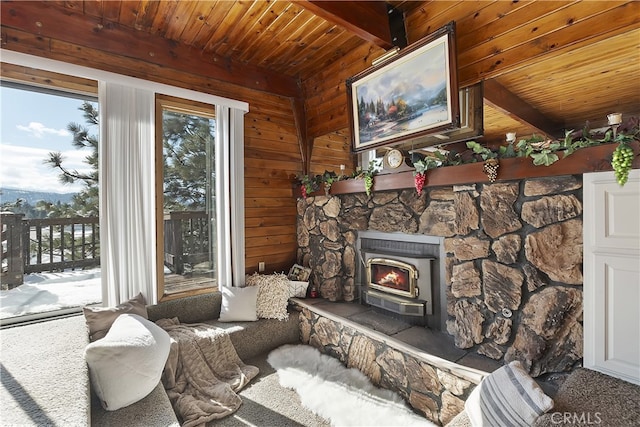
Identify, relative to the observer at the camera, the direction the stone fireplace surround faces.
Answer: facing the viewer and to the left of the viewer

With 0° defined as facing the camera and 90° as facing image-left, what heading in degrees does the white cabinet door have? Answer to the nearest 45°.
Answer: approximately 45°

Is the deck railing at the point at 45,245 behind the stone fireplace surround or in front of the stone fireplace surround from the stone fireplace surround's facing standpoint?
in front

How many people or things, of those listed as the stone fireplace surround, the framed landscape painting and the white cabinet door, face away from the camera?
0

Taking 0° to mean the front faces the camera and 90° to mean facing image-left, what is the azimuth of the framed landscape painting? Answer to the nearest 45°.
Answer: approximately 45°

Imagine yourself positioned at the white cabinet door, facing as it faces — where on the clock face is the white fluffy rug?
The white fluffy rug is roughly at 1 o'clock from the white cabinet door.

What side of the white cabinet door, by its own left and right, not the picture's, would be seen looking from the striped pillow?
front

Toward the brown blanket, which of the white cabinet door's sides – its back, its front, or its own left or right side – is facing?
front

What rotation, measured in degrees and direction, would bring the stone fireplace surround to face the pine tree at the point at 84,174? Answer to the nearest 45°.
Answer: approximately 45° to its right

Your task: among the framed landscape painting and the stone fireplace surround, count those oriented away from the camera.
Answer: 0
